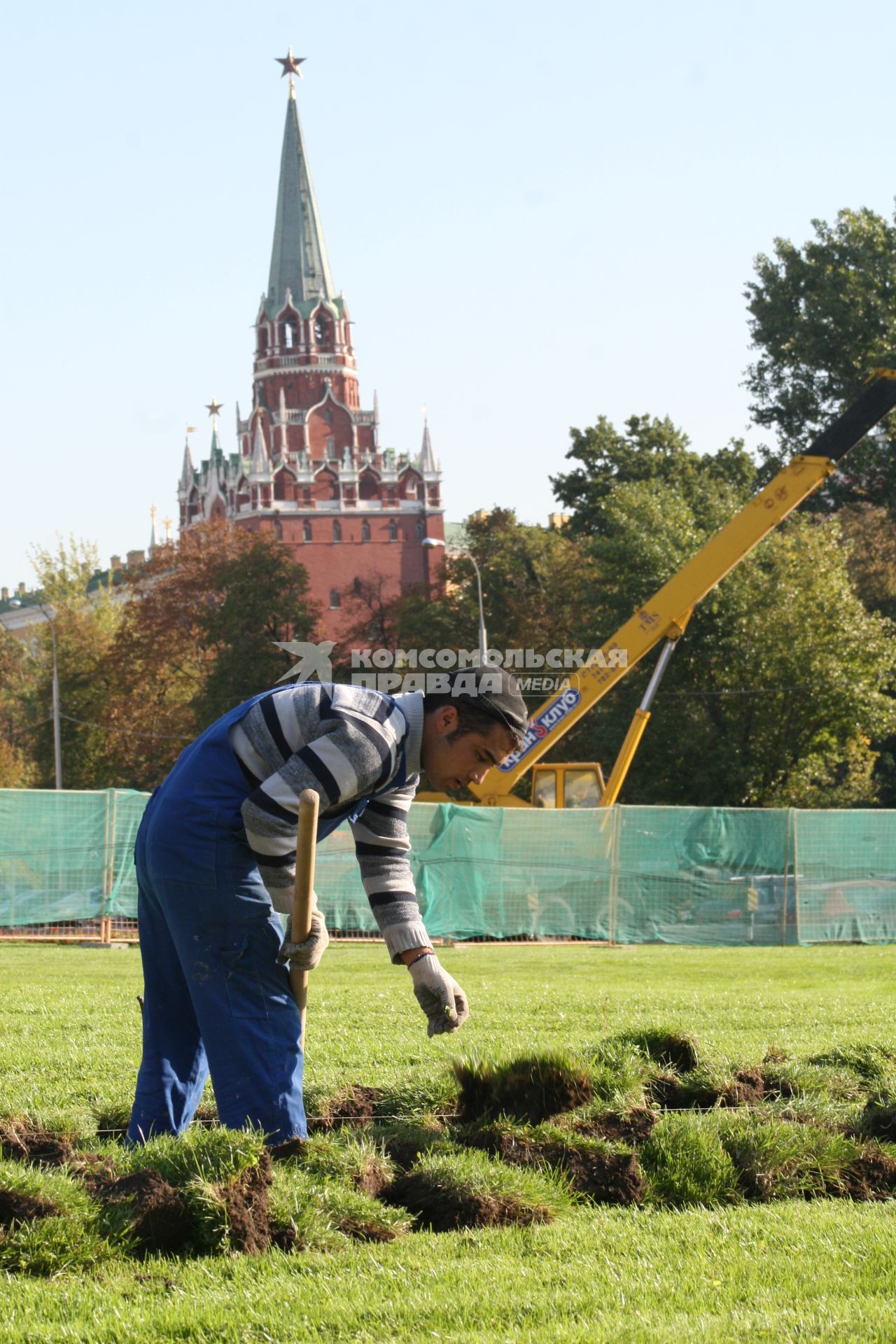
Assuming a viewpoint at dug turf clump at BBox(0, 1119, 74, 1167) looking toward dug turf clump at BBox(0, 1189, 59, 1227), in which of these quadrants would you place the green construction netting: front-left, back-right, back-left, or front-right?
back-left

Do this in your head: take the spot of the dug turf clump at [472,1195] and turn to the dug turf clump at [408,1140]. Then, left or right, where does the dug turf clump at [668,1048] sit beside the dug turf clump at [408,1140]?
right

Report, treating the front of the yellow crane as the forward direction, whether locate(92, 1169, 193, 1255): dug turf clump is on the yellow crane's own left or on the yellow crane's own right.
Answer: on the yellow crane's own right

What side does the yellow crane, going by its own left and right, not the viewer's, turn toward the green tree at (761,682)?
left

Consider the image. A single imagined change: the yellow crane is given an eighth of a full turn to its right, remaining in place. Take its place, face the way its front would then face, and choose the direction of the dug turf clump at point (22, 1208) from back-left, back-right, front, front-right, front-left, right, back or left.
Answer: front-right
